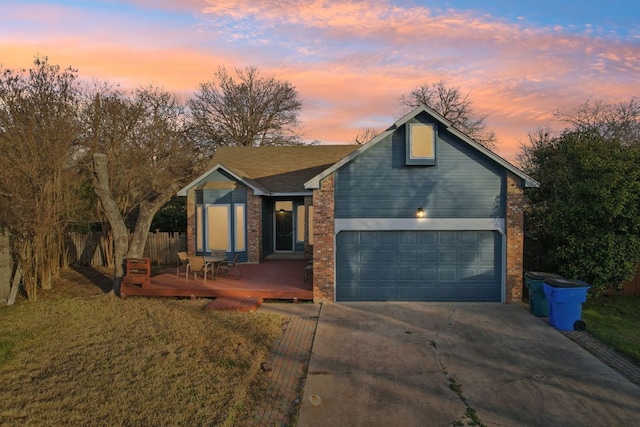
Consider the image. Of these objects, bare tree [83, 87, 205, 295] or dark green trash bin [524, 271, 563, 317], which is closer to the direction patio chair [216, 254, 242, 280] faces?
the bare tree

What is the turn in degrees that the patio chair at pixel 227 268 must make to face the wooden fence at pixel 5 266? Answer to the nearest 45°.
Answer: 0° — it already faces it

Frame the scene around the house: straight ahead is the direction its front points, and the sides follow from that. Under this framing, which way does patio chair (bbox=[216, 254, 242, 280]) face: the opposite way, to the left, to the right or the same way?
to the right

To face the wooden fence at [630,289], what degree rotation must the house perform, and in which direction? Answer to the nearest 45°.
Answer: approximately 90° to its left

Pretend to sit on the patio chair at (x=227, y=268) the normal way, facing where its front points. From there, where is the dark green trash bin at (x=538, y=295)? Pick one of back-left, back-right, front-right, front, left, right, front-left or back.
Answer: back-left

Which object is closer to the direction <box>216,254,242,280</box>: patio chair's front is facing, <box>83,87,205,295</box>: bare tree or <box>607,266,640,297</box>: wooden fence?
the bare tree

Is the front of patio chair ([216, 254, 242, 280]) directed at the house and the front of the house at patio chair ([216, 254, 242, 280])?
no

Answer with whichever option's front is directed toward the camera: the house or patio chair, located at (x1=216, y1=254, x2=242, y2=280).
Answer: the house

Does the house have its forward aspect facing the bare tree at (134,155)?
no

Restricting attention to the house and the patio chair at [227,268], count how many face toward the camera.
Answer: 1

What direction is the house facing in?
toward the camera

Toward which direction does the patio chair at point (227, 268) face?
to the viewer's left

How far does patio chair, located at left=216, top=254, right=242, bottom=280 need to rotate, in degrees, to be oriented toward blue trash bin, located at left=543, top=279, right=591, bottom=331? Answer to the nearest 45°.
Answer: approximately 135° to its left

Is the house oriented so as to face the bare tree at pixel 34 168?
no
